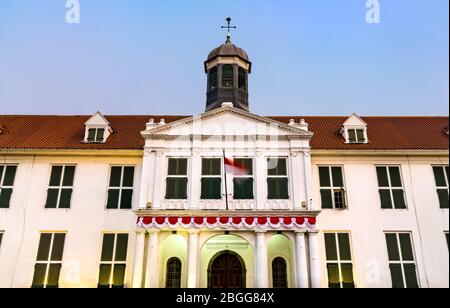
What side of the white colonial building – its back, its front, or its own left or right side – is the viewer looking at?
front
